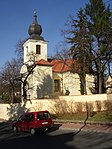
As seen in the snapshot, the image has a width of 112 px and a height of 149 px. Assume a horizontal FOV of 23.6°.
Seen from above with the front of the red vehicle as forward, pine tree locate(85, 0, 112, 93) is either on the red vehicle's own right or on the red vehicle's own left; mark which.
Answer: on the red vehicle's own right

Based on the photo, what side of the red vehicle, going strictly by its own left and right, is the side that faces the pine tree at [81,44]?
right

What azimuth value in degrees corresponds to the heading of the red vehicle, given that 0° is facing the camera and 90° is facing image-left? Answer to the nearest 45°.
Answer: approximately 135°
